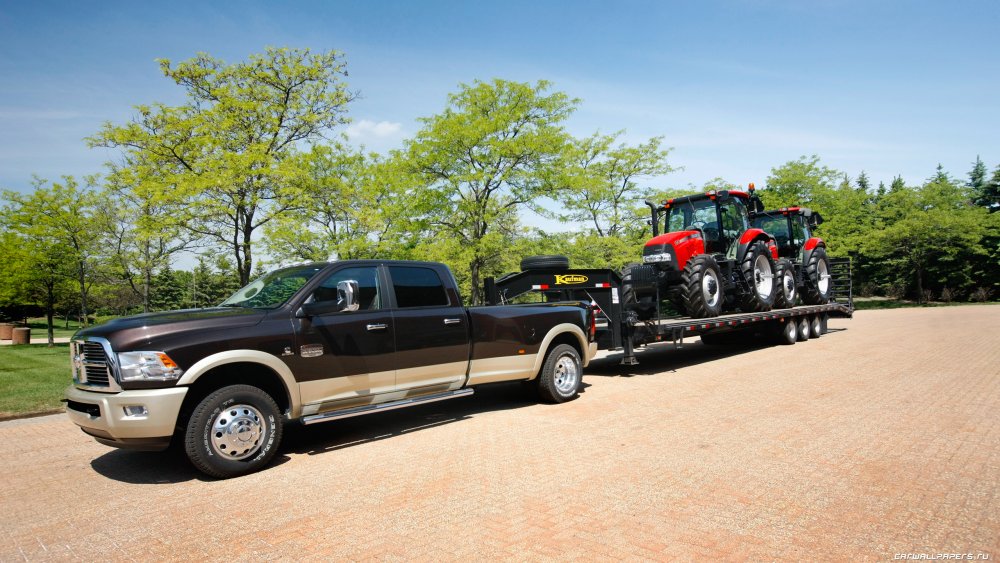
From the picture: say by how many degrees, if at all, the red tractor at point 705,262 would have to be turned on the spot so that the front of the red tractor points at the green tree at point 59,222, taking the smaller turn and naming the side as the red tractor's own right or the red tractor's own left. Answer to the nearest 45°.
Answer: approximately 45° to the red tractor's own right

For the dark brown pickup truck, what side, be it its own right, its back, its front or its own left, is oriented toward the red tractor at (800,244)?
back

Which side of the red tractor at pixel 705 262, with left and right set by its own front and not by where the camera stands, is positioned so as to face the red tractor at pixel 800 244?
back

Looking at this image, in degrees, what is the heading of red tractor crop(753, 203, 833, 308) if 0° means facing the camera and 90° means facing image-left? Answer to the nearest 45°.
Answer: approximately 45°

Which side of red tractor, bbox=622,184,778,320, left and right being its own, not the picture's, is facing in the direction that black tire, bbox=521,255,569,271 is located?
front

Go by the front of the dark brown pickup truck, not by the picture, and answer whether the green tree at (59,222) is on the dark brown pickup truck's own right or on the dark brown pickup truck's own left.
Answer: on the dark brown pickup truck's own right

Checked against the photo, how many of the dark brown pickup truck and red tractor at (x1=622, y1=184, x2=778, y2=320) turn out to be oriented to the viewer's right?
0

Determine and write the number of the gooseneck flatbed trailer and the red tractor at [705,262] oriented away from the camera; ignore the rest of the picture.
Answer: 0

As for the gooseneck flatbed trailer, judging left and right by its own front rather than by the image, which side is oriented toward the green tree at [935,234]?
back

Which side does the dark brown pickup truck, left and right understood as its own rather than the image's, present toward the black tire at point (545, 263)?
back

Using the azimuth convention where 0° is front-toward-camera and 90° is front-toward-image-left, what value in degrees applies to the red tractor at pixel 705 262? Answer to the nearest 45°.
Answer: approximately 45°

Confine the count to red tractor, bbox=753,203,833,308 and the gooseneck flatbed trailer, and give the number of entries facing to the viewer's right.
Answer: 0
